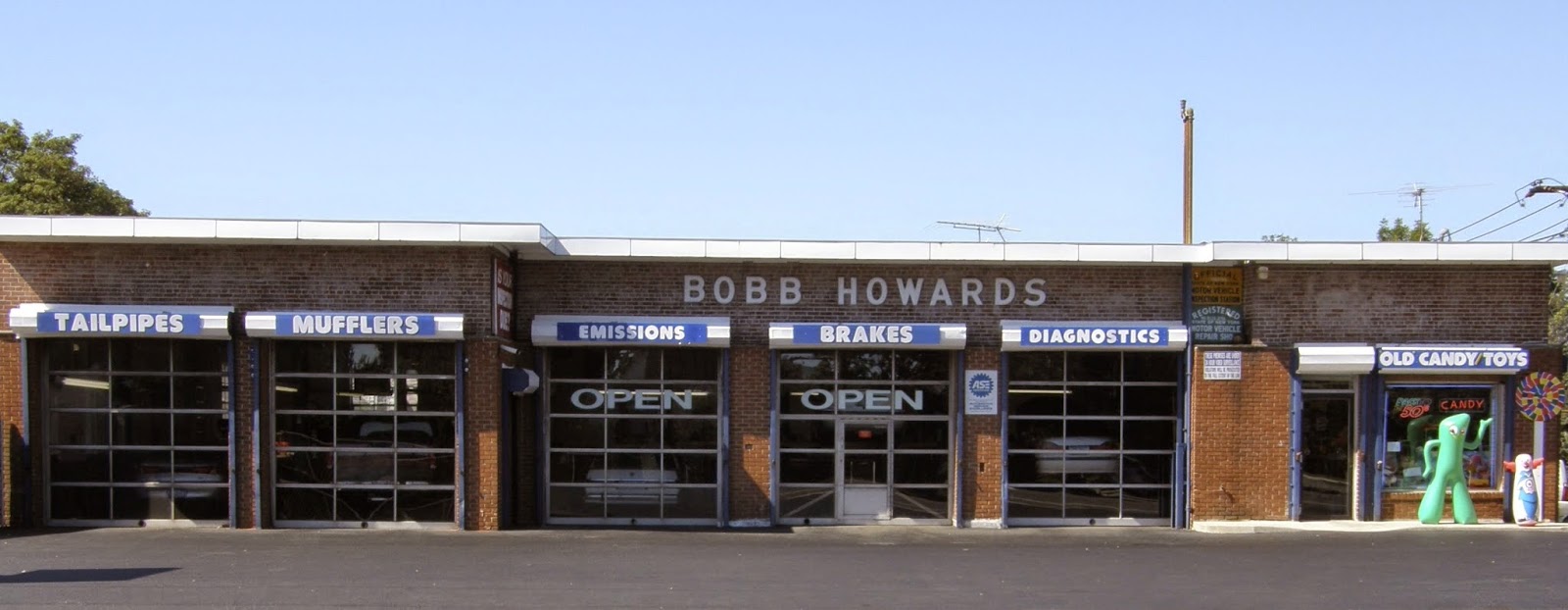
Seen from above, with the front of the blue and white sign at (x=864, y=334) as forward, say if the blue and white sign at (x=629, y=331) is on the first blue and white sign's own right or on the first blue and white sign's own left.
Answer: on the first blue and white sign's own right

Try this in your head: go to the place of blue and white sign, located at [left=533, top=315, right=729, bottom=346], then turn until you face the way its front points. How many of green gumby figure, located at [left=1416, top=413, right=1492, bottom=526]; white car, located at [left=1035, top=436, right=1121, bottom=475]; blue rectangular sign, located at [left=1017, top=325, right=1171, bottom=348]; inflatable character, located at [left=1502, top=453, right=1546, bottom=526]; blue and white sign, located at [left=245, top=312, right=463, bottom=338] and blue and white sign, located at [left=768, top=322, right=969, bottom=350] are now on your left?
5

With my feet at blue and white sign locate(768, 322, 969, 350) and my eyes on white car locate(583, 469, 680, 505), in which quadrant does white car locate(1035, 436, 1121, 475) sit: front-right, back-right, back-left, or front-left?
back-right

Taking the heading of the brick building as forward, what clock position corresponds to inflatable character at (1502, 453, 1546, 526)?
The inflatable character is roughly at 9 o'clock from the brick building.

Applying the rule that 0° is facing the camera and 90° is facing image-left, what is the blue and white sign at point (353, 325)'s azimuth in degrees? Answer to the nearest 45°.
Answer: approximately 0°

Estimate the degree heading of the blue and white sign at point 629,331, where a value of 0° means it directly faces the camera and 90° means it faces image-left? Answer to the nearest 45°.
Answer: approximately 0°

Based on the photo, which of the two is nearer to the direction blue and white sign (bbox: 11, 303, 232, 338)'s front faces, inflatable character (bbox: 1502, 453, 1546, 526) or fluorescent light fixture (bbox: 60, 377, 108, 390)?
the inflatable character
